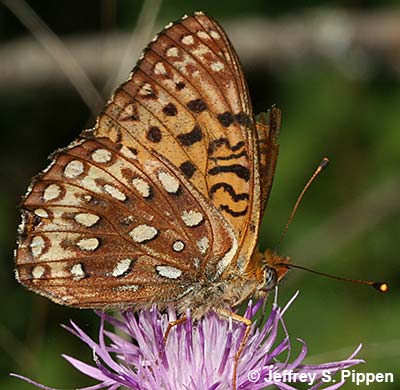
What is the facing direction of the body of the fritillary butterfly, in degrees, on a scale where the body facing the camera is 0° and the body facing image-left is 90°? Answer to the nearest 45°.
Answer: approximately 270°
